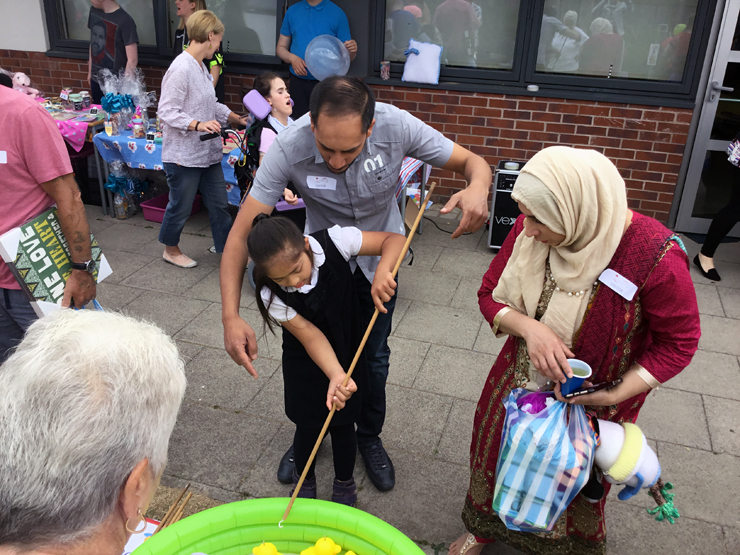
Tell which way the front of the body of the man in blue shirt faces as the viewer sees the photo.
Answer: toward the camera

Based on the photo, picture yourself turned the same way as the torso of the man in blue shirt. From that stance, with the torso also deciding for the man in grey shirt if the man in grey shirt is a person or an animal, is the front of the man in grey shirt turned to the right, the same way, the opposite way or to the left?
the same way

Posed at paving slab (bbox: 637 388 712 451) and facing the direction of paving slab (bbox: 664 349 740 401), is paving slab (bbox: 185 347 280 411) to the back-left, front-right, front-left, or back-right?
back-left

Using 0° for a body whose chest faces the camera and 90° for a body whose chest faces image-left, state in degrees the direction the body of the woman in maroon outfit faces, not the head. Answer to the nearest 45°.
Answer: approximately 45°

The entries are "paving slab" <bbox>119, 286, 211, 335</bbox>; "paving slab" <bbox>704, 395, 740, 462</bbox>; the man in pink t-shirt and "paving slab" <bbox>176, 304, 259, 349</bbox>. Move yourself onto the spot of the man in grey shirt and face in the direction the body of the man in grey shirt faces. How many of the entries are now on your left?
1

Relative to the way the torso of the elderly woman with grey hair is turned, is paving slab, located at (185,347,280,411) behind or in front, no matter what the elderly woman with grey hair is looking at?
in front

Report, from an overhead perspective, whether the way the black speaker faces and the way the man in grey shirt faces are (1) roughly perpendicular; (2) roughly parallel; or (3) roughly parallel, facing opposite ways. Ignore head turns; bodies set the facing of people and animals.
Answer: roughly parallel

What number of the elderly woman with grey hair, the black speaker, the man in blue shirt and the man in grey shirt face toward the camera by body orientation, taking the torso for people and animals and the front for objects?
3

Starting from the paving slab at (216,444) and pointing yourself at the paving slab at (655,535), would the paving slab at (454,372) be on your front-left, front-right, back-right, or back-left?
front-left

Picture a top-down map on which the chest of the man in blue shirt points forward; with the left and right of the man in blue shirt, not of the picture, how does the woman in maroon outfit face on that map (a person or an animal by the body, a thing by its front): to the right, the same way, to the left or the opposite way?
to the right

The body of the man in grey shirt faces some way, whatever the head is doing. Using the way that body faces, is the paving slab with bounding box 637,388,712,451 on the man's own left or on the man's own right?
on the man's own left

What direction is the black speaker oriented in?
toward the camera

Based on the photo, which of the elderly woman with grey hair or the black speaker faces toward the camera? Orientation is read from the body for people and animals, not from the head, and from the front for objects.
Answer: the black speaker

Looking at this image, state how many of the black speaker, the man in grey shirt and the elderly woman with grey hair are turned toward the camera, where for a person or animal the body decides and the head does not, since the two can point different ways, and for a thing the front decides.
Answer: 2

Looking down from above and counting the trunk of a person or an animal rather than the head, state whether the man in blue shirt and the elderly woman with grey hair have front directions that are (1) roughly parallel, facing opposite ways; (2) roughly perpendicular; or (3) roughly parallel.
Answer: roughly parallel, facing opposite ways

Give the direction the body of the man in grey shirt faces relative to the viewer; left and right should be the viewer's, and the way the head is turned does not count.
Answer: facing the viewer

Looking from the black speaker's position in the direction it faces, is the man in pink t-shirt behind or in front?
in front

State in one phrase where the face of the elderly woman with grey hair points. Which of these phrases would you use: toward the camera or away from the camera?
away from the camera
